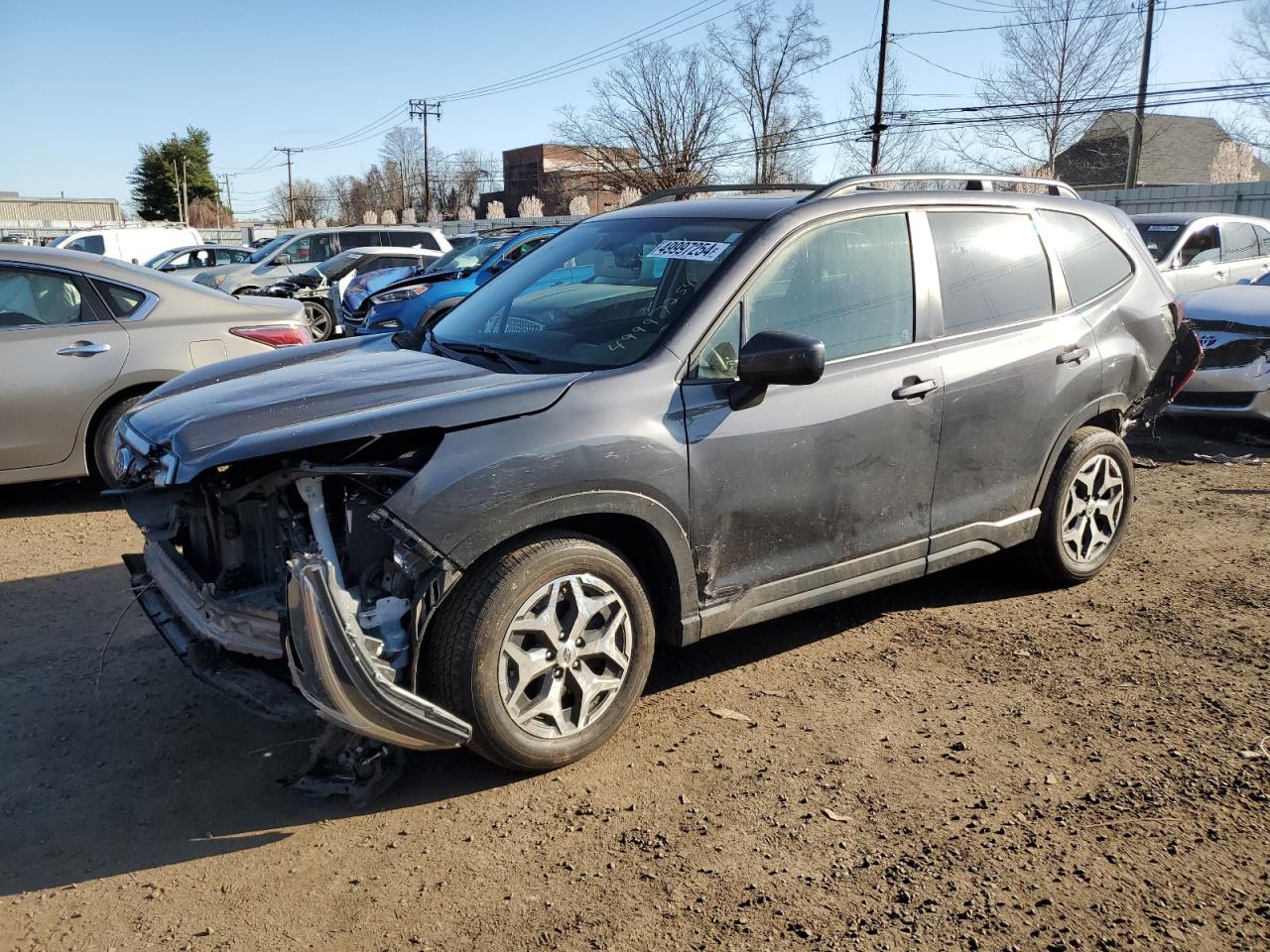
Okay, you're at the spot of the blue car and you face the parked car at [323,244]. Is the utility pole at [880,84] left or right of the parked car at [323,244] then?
right

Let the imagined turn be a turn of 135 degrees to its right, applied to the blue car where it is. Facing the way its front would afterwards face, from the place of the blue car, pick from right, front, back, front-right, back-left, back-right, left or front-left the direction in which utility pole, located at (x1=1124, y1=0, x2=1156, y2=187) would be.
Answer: front-right

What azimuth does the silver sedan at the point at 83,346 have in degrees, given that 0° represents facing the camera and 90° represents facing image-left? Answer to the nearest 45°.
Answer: approximately 90°

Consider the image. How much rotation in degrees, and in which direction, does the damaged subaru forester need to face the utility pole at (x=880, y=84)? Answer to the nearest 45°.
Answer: approximately 135° to its right

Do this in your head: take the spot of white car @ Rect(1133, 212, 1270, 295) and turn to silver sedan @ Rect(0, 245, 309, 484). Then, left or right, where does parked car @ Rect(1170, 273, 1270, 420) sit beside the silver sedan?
left

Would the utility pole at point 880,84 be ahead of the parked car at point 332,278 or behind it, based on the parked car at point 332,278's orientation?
behind

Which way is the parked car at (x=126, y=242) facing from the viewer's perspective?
to the viewer's left

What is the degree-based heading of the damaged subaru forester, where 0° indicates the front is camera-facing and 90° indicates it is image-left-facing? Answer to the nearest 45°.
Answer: approximately 45°
